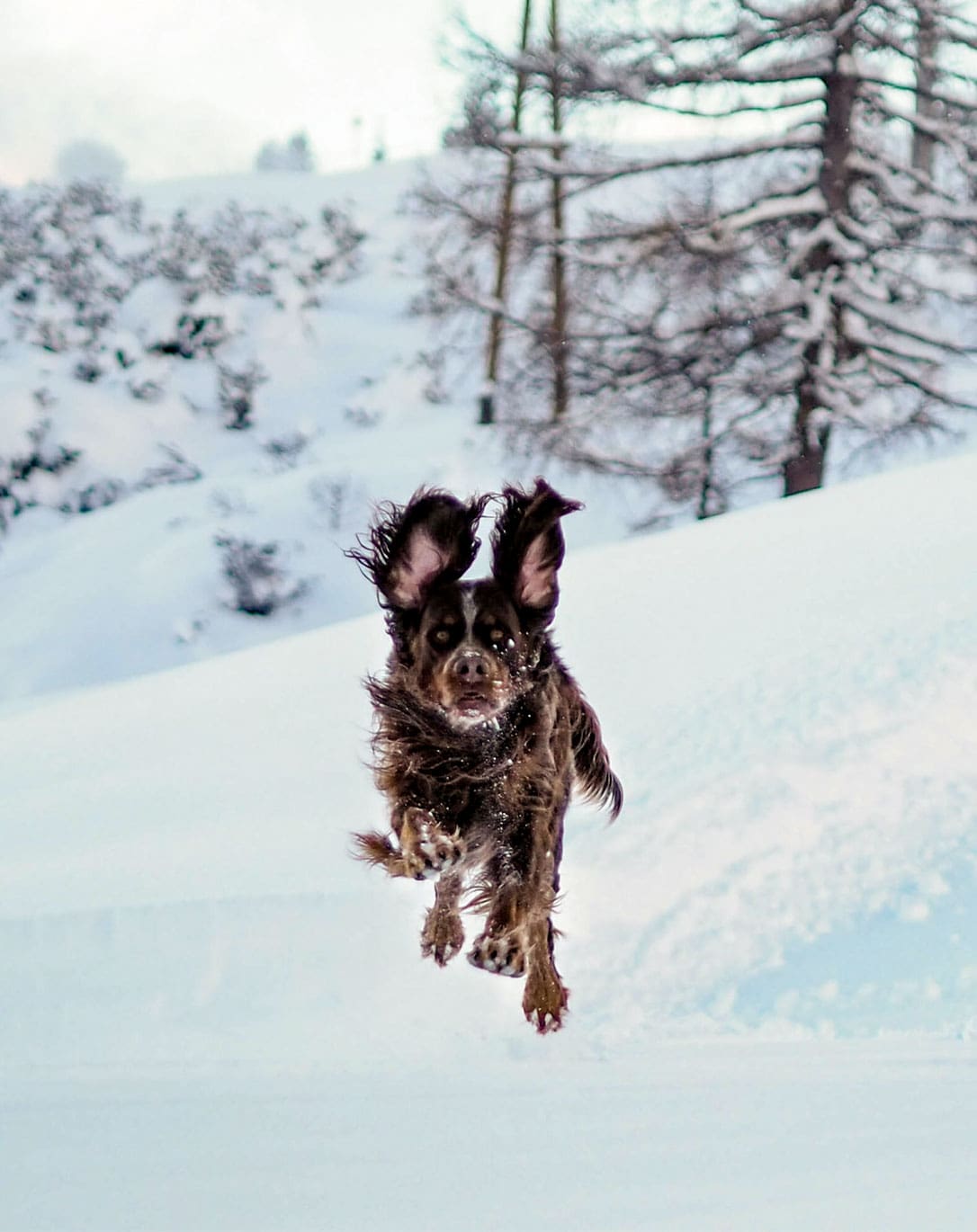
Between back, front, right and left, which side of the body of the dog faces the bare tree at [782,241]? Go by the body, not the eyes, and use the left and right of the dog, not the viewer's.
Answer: back

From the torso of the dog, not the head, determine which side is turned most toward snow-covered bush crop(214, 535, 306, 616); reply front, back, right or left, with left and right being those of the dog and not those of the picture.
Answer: back

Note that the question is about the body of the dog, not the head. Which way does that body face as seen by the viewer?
toward the camera

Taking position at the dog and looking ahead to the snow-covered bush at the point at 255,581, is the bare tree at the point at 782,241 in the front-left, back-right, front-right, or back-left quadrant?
front-right

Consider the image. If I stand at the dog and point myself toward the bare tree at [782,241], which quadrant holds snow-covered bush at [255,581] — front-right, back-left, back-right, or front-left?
front-left
